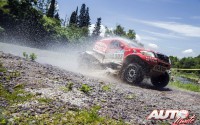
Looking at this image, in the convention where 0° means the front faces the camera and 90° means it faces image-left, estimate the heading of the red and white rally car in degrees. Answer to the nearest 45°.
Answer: approximately 315°
